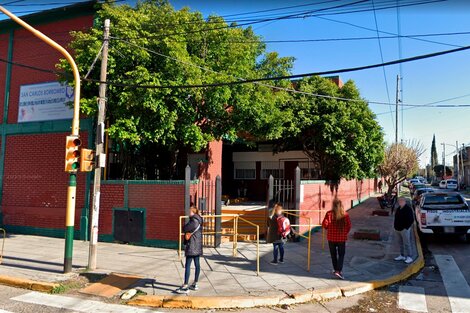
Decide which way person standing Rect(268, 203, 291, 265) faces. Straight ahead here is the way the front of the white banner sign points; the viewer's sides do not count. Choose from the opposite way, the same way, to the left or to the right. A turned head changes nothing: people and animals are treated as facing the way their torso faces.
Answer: the opposite way

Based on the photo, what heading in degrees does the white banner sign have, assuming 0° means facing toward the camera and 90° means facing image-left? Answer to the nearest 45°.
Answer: approximately 0°

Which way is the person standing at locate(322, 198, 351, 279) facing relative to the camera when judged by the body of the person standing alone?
away from the camera

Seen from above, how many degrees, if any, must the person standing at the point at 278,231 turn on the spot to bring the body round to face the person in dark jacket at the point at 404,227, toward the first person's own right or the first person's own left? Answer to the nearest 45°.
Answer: approximately 135° to the first person's own right

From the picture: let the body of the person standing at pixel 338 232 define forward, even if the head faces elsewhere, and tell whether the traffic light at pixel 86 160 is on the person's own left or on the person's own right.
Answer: on the person's own left

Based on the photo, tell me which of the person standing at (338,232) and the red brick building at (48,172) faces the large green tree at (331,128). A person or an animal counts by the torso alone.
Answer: the person standing

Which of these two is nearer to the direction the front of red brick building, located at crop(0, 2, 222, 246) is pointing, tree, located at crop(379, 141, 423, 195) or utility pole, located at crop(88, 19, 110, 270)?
the utility pole

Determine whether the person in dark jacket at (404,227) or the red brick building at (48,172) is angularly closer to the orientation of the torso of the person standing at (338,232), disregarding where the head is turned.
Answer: the person in dark jacket

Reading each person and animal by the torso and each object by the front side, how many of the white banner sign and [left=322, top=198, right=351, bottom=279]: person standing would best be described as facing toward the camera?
1
